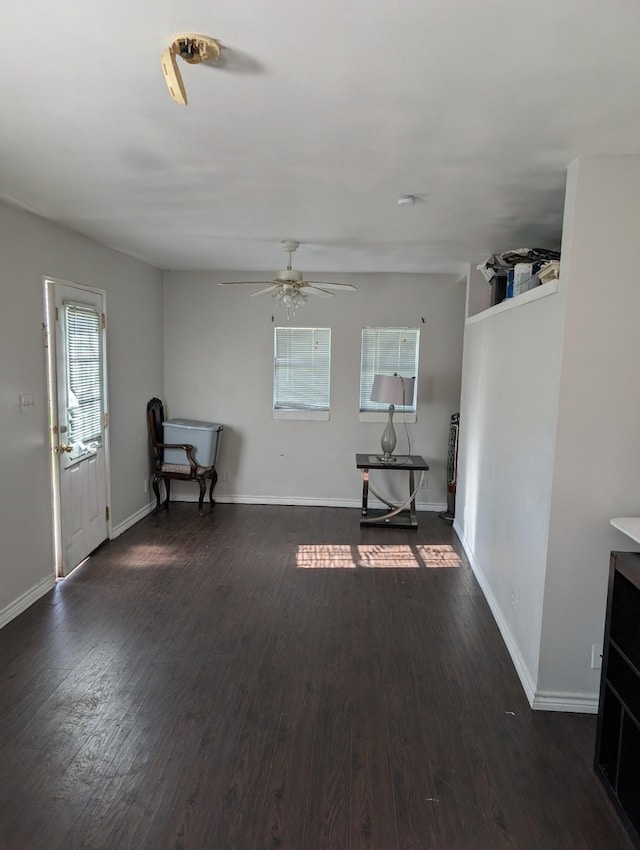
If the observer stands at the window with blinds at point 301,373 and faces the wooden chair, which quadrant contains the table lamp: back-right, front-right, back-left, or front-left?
back-left

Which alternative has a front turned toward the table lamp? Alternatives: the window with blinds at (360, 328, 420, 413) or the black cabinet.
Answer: the window with blinds

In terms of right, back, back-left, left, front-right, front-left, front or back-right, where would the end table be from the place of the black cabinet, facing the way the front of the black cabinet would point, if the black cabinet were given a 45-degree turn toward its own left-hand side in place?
back-right

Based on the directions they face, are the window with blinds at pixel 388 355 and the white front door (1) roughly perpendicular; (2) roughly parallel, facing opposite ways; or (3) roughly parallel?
roughly perpendicular

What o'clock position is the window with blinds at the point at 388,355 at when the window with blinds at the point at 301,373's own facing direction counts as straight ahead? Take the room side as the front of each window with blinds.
the window with blinds at the point at 388,355 is roughly at 9 o'clock from the window with blinds at the point at 301,373.

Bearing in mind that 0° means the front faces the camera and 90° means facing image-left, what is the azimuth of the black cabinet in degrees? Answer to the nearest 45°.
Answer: approximately 45°

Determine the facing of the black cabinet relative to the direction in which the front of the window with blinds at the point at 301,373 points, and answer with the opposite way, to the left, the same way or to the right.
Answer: to the right

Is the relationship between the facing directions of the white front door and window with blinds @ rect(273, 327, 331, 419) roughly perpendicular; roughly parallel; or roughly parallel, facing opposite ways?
roughly perpendicular

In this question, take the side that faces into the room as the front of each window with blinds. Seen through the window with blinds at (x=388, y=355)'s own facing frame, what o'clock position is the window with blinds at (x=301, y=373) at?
the window with blinds at (x=301, y=373) is roughly at 3 o'clock from the window with blinds at (x=388, y=355).

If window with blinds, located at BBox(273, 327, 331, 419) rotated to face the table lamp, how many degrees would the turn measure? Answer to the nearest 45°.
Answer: approximately 45° to its left
